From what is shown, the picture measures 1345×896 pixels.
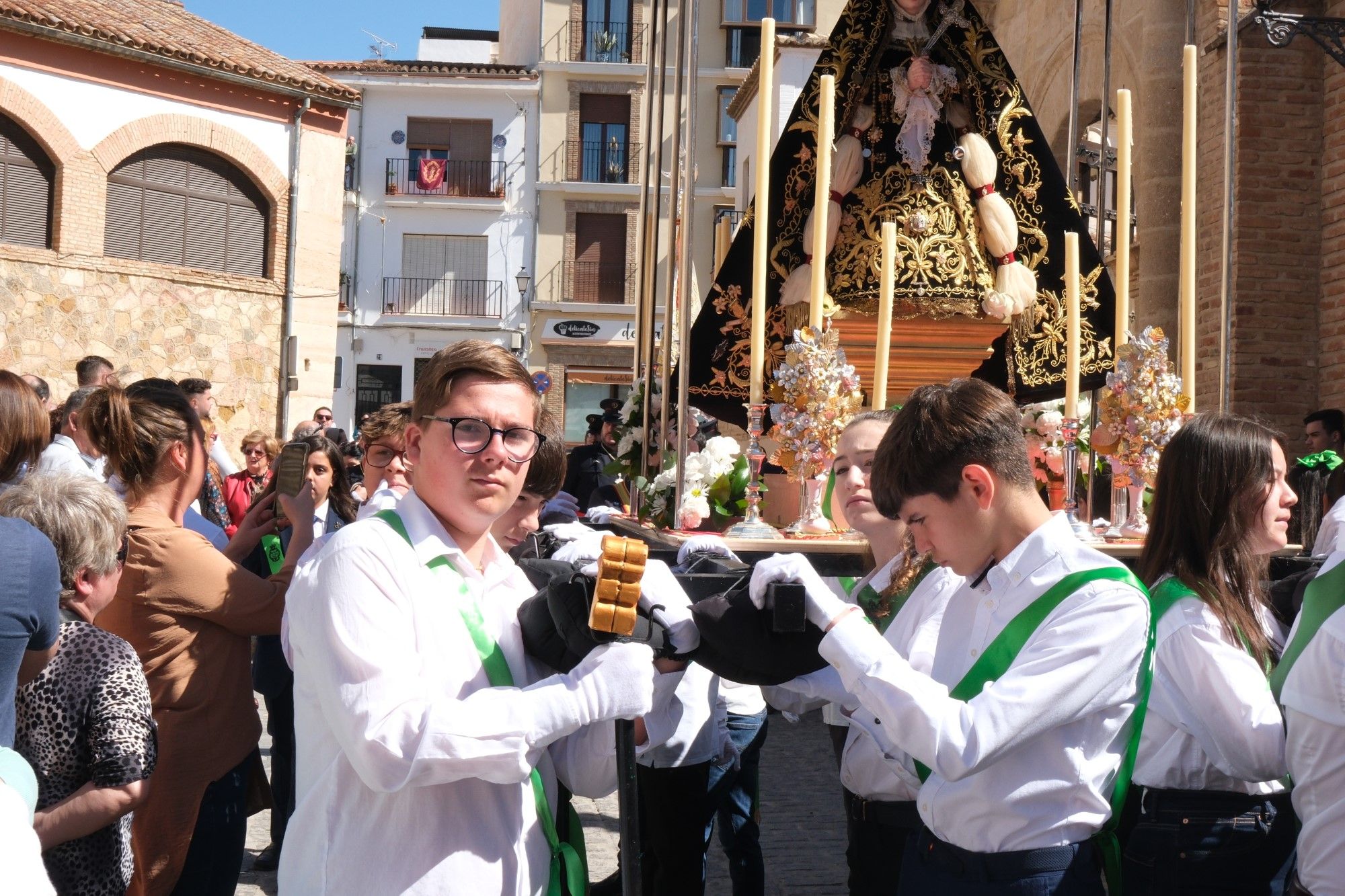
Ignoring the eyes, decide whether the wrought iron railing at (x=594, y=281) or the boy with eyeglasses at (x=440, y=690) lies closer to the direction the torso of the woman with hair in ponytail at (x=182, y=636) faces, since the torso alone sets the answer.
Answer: the wrought iron railing

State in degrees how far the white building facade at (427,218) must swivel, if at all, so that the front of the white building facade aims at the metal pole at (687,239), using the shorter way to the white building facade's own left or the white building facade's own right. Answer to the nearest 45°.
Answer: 0° — it already faces it

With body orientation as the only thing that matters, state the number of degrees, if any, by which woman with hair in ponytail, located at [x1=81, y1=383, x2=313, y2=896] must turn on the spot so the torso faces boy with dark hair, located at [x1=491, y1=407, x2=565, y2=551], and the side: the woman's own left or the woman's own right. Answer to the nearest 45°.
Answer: approximately 45° to the woman's own right

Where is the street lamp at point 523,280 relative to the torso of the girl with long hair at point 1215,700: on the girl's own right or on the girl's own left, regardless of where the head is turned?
on the girl's own left

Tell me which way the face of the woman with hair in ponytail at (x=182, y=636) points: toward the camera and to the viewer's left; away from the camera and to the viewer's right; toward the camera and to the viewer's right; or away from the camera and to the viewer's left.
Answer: away from the camera and to the viewer's right

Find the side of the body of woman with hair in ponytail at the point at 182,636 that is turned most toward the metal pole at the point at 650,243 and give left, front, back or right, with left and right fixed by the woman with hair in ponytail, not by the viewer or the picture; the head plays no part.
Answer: front

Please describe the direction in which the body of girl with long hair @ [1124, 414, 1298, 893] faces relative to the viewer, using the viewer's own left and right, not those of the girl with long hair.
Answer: facing to the right of the viewer

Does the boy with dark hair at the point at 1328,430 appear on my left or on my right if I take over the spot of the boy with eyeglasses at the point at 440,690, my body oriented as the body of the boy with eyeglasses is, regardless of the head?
on my left

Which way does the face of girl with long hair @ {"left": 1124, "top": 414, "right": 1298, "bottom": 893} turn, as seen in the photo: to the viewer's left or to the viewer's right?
to the viewer's right

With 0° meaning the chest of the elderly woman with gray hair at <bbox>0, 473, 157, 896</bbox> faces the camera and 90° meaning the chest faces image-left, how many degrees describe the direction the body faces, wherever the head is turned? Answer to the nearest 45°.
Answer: approximately 225°
